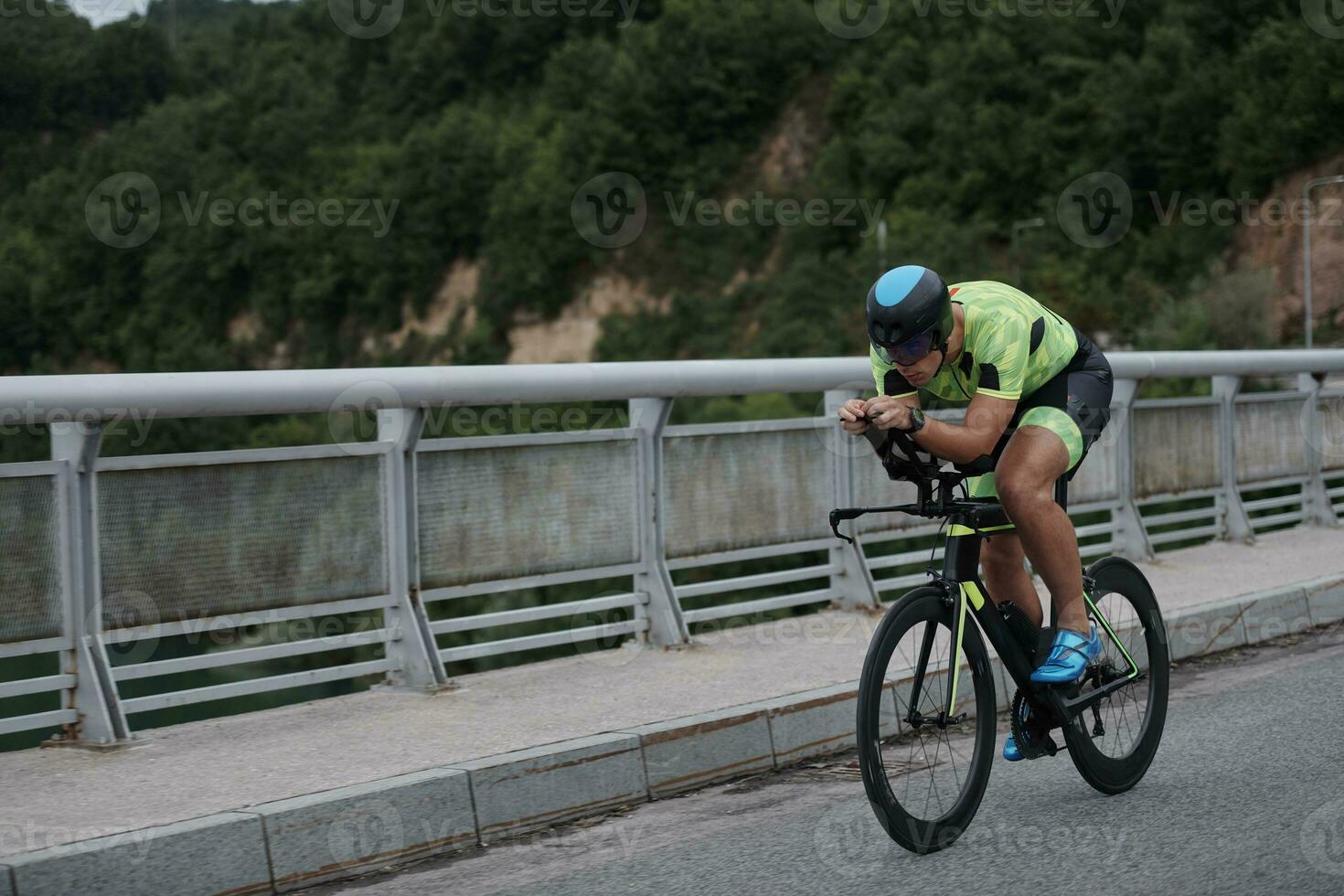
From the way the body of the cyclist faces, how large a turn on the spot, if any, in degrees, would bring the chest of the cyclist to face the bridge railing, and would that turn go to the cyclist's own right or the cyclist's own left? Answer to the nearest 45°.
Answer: approximately 90° to the cyclist's own right

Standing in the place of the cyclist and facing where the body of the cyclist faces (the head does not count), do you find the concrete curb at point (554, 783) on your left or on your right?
on your right

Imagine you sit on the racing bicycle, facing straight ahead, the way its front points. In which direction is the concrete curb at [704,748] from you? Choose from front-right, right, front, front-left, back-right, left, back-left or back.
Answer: right

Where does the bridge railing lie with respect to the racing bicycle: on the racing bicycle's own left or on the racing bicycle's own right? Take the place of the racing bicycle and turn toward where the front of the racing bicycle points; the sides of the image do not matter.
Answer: on the racing bicycle's own right

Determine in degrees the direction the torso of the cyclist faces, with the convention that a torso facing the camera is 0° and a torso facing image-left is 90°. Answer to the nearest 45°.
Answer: approximately 45°

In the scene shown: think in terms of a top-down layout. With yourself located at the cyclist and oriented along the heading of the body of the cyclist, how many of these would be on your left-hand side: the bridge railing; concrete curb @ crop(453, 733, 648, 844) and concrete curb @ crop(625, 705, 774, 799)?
0

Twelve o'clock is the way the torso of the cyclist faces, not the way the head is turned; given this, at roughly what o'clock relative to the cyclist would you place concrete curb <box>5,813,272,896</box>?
The concrete curb is roughly at 1 o'clock from the cyclist.

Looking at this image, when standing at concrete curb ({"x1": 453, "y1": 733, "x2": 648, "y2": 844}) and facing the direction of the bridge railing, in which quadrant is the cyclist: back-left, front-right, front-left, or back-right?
back-right

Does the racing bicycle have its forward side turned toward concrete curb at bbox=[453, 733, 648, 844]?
no

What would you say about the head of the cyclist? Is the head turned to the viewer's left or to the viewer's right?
to the viewer's left

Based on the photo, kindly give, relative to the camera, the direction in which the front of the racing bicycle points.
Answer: facing the viewer and to the left of the viewer

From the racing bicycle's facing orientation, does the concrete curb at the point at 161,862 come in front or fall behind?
in front

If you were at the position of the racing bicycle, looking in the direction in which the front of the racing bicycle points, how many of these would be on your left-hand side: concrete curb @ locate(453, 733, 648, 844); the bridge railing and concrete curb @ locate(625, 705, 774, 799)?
0
